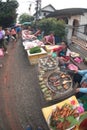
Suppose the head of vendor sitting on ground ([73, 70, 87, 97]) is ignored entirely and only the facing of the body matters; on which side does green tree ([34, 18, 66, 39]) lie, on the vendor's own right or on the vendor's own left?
on the vendor's own right

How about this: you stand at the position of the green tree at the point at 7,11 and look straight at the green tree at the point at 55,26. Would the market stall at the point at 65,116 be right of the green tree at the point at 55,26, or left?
right

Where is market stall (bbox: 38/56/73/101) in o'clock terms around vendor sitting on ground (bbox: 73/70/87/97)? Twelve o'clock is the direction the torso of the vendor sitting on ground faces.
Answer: The market stall is roughly at 11 o'clock from the vendor sitting on ground.

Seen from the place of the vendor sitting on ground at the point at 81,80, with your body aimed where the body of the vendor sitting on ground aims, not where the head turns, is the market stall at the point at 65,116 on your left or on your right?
on your left

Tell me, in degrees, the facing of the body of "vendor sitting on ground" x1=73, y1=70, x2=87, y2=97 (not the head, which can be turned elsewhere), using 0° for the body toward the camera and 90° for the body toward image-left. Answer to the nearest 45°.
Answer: approximately 90°

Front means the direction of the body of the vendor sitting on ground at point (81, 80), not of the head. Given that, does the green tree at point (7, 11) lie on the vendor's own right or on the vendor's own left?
on the vendor's own right

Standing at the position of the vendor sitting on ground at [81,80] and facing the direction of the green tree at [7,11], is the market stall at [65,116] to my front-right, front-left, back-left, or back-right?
back-left
